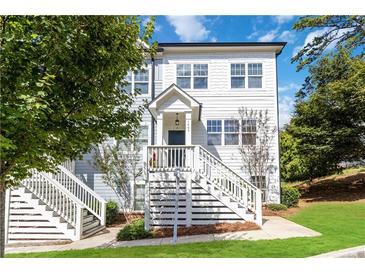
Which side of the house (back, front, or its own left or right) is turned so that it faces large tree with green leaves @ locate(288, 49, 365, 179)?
left

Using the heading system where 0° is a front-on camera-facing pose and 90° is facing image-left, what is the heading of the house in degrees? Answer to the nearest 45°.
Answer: approximately 0°

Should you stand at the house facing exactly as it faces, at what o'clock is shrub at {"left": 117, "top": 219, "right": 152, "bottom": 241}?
The shrub is roughly at 1 o'clock from the house.

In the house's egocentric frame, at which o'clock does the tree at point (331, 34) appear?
The tree is roughly at 10 o'clock from the house.
